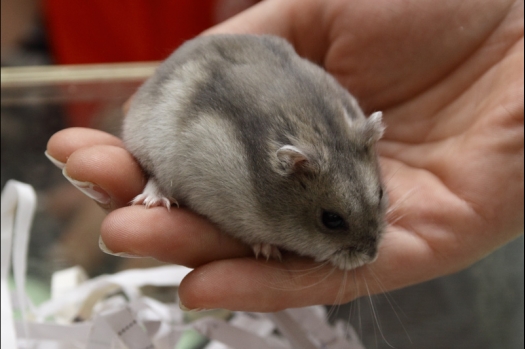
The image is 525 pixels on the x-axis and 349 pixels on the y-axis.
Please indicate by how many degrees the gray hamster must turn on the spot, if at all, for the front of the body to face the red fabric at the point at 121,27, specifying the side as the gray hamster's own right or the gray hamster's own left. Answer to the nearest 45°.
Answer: approximately 135° to the gray hamster's own left

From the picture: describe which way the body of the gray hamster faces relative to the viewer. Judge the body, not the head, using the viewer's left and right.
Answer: facing the viewer and to the right of the viewer
